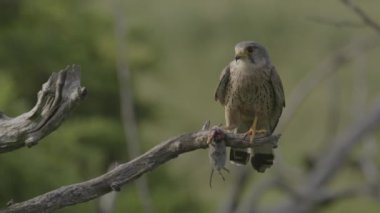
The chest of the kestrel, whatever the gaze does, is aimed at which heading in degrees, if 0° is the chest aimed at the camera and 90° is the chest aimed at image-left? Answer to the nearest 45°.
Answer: approximately 0°

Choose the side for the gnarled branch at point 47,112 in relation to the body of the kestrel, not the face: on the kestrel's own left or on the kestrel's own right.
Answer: on the kestrel's own right
